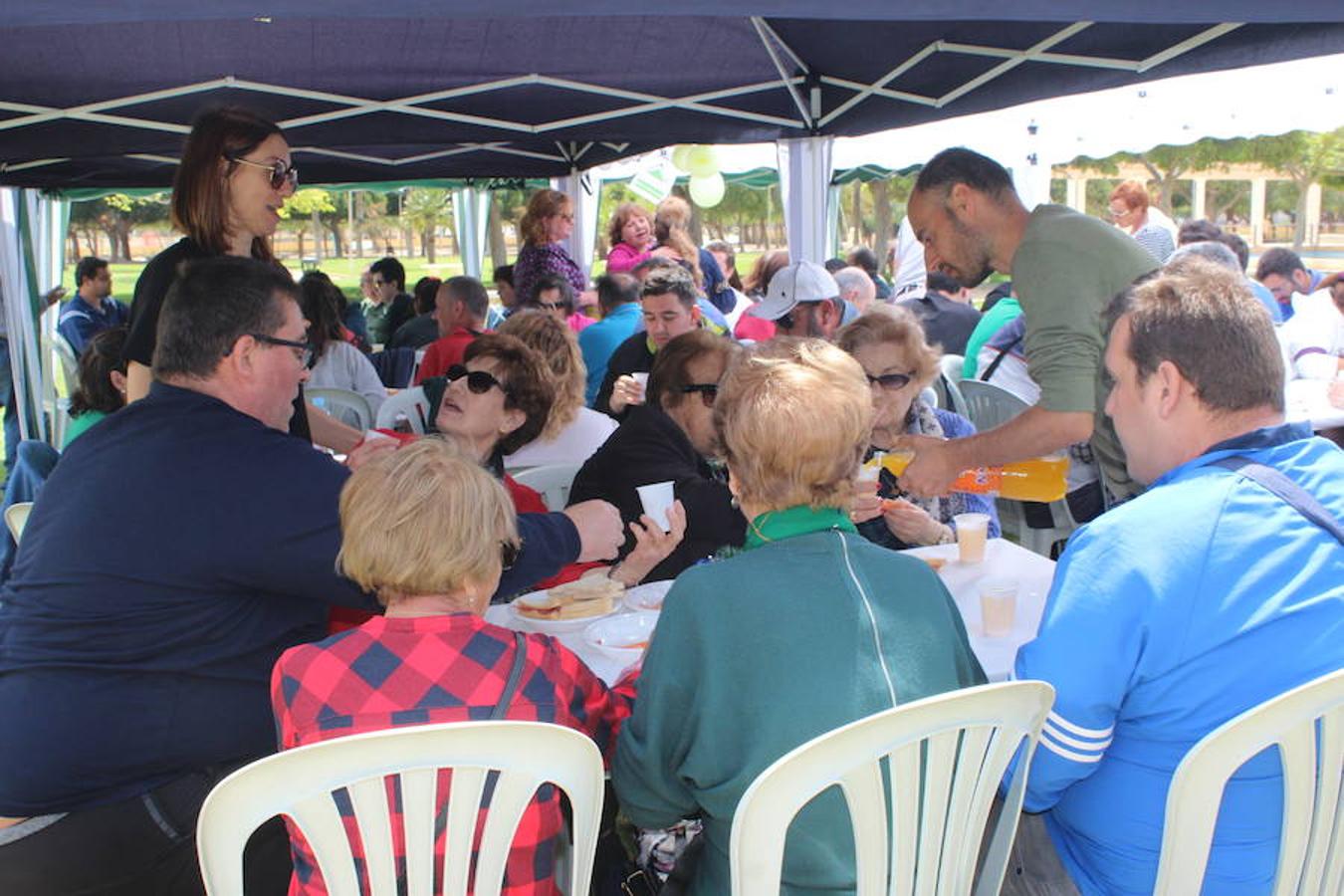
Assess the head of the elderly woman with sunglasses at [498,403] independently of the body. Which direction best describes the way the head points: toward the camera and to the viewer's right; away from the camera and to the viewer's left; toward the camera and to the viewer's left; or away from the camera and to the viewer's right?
toward the camera and to the viewer's left

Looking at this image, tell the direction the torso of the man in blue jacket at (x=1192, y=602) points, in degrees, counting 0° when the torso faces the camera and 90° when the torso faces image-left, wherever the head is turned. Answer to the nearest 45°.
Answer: approximately 135°

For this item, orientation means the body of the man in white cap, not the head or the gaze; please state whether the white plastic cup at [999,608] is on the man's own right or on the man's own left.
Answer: on the man's own left

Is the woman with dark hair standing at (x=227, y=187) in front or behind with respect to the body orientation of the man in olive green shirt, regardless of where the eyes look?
in front

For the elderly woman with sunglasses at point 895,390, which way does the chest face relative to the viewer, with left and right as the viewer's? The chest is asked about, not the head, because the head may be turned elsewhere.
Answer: facing the viewer and to the left of the viewer

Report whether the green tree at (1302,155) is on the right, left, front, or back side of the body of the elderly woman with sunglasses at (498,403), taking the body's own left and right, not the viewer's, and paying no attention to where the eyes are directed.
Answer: back

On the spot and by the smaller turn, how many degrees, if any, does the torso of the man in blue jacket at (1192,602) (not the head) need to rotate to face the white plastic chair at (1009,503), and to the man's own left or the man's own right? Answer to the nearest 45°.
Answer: approximately 45° to the man's own right

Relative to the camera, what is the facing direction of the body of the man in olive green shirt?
to the viewer's left

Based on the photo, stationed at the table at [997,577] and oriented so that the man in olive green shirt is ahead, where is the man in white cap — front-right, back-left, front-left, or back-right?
front-left

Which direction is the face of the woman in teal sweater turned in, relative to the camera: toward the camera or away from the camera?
away from the camera

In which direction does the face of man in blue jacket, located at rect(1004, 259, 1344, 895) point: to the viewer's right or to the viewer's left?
to the viewer's left

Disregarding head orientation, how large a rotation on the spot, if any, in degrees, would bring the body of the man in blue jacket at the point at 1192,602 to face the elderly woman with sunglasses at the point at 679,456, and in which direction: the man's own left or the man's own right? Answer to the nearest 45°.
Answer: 0° — they already face them

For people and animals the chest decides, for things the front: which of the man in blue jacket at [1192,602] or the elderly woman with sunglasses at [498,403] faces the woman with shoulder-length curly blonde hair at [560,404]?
the man in blue jacket
